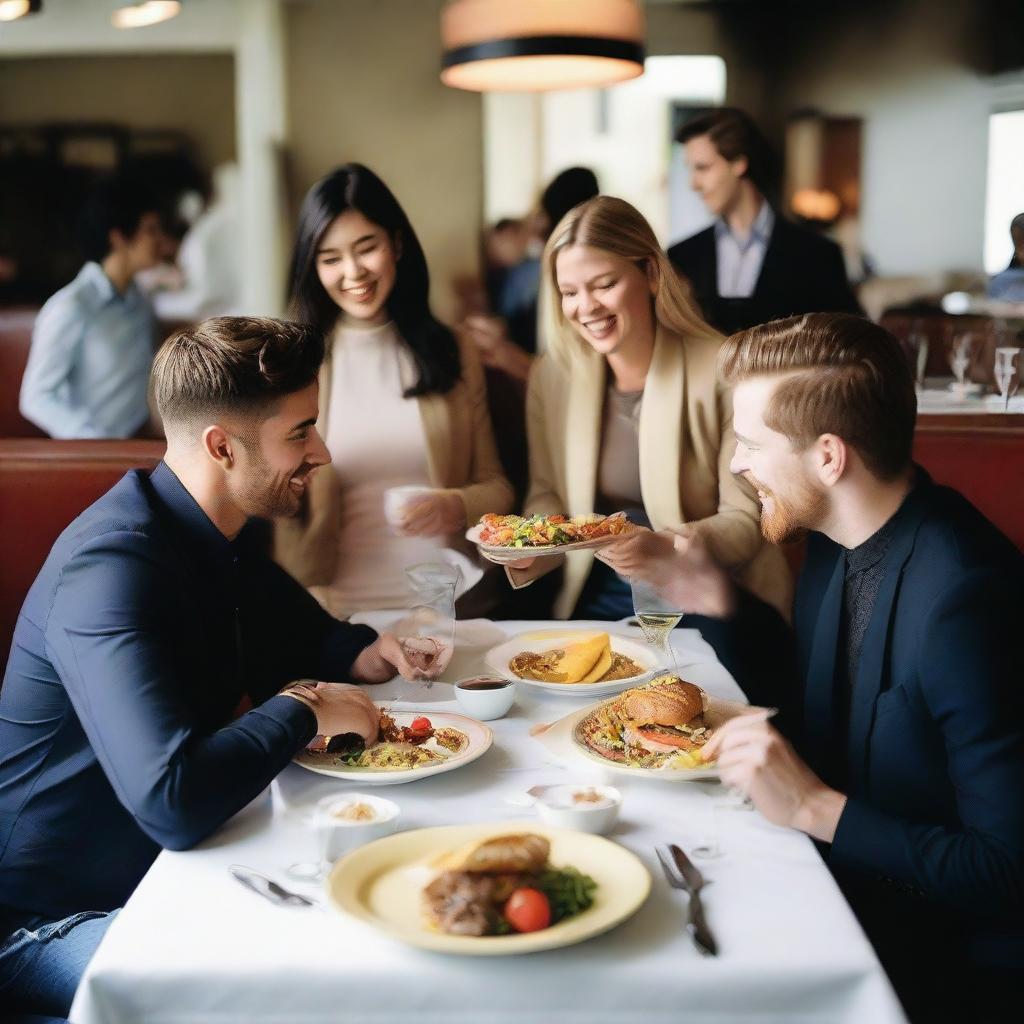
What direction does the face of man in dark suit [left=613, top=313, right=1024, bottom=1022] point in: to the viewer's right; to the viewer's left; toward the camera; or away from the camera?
to the viewer's left

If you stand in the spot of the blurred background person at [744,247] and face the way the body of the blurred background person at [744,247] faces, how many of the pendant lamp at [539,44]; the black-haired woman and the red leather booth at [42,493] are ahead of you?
3

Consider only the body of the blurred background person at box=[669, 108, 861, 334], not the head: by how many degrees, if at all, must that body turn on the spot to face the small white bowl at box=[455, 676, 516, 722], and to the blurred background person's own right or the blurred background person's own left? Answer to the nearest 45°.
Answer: approximately 45° to the blurred background person's own left

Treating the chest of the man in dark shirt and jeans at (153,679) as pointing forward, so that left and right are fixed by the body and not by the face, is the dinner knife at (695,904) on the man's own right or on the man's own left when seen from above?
on the man's own right

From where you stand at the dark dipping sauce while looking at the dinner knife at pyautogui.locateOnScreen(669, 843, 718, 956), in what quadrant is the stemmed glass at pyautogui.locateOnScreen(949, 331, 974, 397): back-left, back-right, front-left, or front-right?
back-left

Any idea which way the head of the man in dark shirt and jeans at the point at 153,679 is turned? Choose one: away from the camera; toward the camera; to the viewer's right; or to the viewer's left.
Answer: to the viewer's right

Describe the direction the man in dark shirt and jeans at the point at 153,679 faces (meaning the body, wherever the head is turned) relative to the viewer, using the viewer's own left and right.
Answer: facing to the right of the viewer

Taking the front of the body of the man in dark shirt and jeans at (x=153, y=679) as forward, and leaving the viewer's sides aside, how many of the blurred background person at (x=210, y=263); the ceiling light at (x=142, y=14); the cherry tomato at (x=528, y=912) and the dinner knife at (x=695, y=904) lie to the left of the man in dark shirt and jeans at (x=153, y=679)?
2

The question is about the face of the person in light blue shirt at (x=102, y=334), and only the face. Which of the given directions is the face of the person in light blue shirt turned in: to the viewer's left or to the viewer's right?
to the viewer's right

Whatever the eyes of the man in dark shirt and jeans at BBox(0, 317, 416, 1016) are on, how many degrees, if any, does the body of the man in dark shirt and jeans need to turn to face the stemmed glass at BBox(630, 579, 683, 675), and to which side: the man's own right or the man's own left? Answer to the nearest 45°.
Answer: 0° — they already face it

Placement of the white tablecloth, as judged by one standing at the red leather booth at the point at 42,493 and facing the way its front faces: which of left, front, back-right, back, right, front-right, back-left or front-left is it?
front

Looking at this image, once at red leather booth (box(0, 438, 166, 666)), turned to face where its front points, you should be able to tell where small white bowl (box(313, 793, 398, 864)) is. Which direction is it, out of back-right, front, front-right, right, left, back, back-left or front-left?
front

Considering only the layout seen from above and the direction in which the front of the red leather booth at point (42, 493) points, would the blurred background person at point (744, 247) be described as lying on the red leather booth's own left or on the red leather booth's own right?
on the red leather booth's own left
